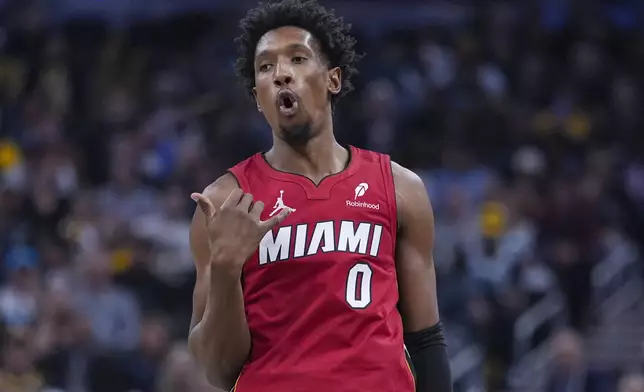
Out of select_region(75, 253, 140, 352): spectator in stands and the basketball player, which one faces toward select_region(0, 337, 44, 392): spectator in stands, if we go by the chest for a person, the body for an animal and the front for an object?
select_region(75, 253, 140, 352): spectator in stands

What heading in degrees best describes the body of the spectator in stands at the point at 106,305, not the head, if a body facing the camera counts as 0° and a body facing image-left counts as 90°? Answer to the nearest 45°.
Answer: approximately 45°

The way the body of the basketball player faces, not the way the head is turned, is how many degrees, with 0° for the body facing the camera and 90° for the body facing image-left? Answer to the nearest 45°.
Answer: approximately 0°

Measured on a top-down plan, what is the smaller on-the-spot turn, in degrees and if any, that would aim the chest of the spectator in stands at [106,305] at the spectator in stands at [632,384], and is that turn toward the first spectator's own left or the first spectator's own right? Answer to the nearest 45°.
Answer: approximately 90° to the first spectator's own left

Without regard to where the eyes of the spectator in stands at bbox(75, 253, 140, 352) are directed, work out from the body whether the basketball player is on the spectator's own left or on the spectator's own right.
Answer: on the spectator's own left

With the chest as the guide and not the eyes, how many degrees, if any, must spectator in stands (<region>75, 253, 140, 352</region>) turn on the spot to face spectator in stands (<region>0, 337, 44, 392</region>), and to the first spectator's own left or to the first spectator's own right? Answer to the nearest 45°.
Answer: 0° — they already face them
